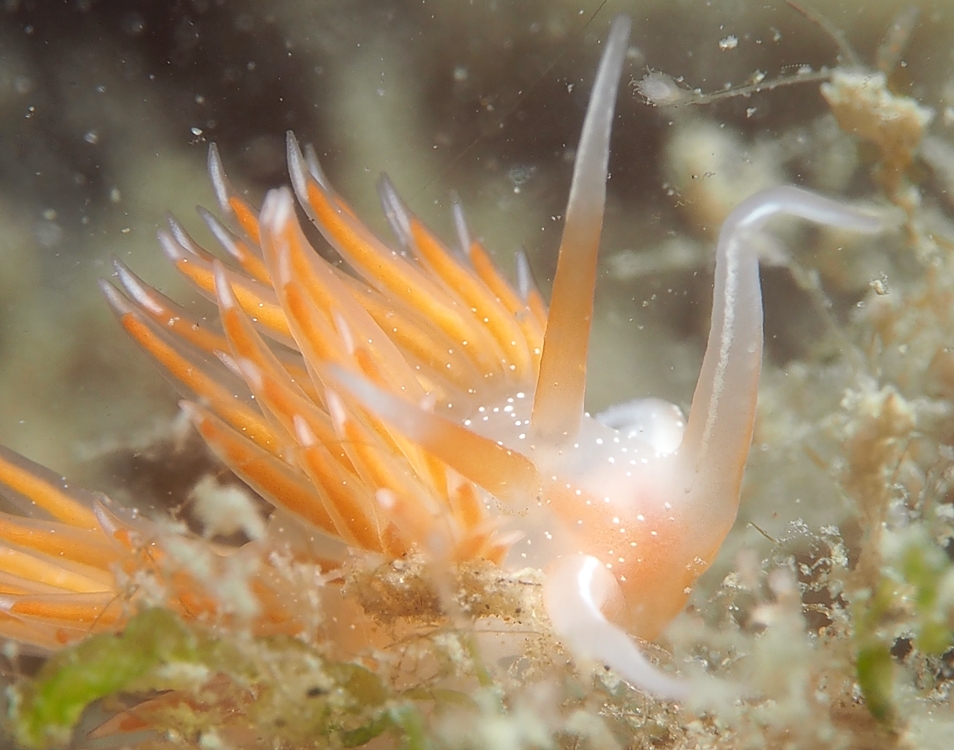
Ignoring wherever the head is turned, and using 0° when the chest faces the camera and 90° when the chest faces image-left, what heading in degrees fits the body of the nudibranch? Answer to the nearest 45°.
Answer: approximately 315°
